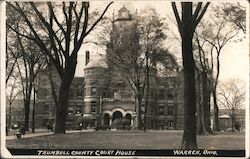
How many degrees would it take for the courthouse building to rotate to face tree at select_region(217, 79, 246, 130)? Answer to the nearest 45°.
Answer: approximately 90° to its left

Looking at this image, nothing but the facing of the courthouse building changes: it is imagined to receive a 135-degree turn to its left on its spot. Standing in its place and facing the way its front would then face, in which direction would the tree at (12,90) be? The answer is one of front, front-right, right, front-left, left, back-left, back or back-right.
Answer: back-left

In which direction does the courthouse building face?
toward the camera

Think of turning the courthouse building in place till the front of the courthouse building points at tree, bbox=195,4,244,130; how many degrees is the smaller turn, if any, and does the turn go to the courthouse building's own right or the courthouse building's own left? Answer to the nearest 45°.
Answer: approximately 90° to the courthouse building's own left

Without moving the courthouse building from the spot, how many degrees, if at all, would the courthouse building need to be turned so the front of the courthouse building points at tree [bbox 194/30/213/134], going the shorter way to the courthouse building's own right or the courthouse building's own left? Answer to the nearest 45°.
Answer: approximately 90° to the courthouse building's own left

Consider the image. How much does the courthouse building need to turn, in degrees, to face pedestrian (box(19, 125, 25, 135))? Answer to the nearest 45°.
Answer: approximately 90° to its right
